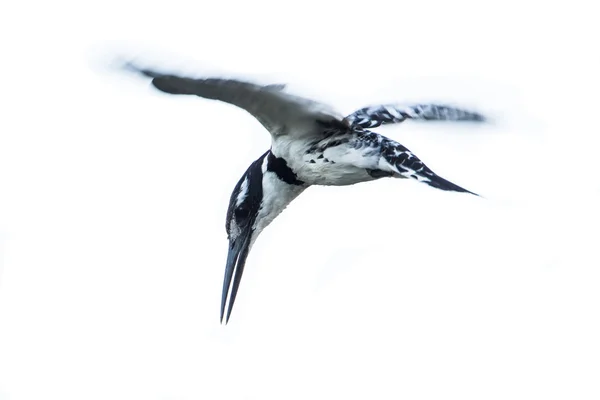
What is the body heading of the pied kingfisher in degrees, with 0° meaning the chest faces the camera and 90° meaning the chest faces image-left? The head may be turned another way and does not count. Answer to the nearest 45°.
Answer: approximately 90°
